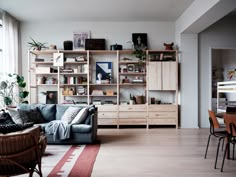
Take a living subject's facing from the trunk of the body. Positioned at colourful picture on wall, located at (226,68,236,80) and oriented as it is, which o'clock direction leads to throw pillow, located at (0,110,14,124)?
The throw pillow is roughly at 1 o'clock from the colourful picture on wall.

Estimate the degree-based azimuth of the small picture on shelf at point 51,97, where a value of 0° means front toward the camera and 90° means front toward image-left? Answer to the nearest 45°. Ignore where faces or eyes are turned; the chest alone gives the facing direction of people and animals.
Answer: approximately 0°

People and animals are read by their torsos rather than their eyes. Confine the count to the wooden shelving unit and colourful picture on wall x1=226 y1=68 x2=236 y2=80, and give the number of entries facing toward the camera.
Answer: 2

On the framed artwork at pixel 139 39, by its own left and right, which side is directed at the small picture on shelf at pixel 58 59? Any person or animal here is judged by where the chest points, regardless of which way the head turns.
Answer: right

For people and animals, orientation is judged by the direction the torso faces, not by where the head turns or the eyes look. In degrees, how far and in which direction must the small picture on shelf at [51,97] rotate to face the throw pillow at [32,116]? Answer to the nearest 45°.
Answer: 0° — it already faces it
